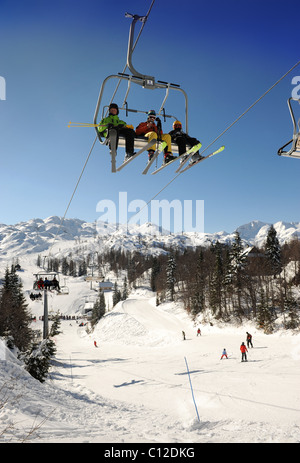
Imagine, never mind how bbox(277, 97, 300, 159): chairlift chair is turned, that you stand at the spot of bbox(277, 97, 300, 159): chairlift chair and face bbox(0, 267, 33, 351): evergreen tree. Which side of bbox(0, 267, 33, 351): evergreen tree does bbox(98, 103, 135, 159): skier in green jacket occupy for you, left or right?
left

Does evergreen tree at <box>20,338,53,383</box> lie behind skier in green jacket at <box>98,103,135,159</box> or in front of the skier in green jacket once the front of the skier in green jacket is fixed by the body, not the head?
behind

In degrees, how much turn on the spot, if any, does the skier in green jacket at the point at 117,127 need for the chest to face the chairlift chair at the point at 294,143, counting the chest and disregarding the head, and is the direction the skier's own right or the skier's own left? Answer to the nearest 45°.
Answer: approximately 45° to the skier's own left

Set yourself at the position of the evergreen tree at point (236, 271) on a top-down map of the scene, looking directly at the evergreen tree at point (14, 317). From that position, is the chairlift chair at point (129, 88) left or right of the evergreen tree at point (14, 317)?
left

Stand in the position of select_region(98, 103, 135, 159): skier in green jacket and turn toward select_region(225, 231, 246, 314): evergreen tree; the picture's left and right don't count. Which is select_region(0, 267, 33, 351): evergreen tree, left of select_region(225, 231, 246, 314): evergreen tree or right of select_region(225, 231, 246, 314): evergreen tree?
left

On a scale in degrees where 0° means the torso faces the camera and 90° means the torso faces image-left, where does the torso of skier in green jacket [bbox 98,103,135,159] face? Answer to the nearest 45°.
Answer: approximately 315°
